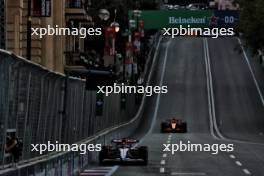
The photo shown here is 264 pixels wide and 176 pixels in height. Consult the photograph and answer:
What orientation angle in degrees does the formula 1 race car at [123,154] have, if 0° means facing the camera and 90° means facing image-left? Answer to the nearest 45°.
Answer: approximately 0°
